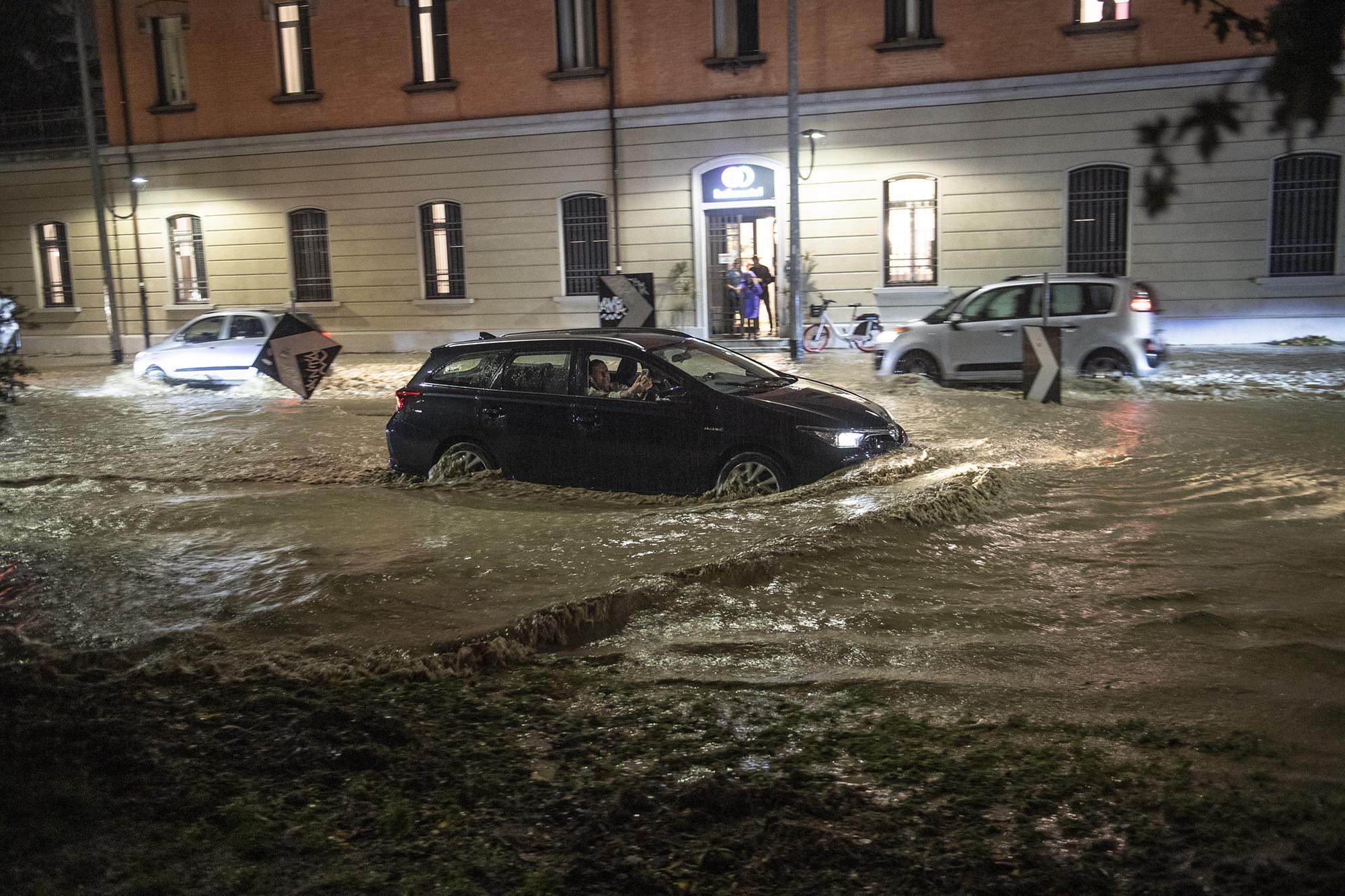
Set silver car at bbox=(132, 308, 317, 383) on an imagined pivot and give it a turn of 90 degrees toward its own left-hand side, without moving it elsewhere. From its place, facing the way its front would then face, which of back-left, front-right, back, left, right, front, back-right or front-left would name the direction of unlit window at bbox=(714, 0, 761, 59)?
left

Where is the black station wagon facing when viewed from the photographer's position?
facing to the right of the viewer

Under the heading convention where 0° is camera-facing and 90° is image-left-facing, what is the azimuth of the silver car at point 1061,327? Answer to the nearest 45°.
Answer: approximately 90°

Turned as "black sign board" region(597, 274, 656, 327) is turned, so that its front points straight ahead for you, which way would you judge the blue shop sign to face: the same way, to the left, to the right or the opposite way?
the same way

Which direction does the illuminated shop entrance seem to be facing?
toward the camera

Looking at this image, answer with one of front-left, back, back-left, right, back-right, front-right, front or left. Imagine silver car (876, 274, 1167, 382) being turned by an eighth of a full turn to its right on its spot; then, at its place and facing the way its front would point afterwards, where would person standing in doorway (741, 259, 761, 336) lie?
front

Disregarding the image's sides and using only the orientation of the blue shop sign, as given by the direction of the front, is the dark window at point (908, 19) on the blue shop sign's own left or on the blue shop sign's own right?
on the blue shop sign's own left

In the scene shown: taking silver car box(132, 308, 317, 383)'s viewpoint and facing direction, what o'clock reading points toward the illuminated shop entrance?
The illuminated shop entrance is roughly at 6 o'clock from the silver car.

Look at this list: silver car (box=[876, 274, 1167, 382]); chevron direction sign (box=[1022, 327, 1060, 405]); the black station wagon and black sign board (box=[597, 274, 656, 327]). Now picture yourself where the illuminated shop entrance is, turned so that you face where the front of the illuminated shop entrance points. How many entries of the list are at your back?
0

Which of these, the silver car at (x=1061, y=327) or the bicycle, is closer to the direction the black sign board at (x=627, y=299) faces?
the silver car

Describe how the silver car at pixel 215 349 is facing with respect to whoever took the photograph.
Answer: facing to the left of the viewer

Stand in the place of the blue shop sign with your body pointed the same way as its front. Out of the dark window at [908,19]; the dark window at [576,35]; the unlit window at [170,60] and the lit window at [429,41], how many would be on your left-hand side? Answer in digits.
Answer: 1

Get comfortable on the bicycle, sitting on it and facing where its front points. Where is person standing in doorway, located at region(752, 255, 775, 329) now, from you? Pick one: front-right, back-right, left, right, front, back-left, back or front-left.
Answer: front-right

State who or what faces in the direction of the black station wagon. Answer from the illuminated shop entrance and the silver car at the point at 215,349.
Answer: the illuminated shop entrance

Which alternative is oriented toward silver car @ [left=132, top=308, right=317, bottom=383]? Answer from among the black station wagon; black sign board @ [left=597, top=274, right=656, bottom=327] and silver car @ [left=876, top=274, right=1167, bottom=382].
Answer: silver car @ [left=876, top=274, right=1167, bottom=382]

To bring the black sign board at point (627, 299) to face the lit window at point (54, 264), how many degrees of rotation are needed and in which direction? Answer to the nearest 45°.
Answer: approximately 135° to its right

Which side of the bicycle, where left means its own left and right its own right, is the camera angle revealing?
left

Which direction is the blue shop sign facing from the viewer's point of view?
toward the camera

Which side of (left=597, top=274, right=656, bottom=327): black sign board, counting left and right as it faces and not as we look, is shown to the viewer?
front

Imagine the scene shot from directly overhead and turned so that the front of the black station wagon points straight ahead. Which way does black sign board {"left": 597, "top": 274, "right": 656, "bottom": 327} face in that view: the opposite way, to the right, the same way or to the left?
to the right

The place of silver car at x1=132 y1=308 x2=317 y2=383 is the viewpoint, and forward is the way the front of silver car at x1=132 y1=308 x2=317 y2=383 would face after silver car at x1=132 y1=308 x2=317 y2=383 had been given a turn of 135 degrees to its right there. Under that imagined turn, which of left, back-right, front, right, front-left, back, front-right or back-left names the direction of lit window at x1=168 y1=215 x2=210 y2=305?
front-left
